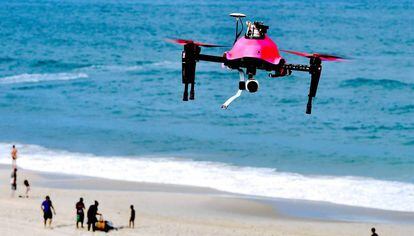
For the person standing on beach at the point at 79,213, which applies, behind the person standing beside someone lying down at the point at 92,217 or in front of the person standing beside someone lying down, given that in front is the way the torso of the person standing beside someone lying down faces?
behind

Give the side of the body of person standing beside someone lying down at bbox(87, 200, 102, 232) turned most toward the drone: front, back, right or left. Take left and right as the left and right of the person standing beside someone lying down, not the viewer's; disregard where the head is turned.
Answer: right

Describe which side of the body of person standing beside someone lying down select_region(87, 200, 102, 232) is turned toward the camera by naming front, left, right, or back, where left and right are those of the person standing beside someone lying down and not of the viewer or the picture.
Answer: right

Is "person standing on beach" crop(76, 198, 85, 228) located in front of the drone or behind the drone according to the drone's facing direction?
behind

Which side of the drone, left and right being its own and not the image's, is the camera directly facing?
front
